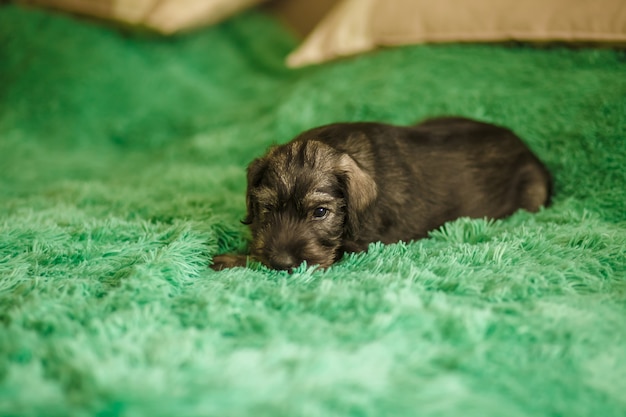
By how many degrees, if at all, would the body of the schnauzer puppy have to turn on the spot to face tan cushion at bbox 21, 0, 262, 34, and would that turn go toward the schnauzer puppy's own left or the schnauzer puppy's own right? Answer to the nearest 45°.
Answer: approximately 90° to the schnauzer puppy's own right

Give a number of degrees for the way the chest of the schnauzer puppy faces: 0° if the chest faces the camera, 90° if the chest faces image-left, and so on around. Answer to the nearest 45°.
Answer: approximately 45°
